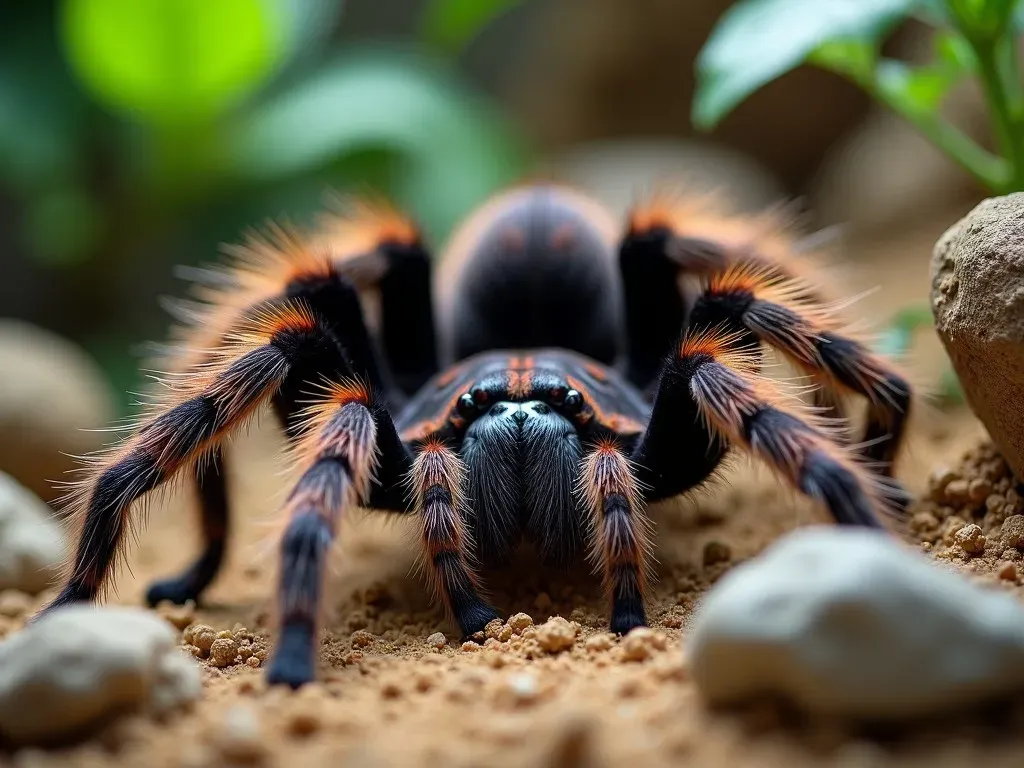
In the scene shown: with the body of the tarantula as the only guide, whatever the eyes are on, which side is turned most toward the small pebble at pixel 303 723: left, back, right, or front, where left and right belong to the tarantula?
front

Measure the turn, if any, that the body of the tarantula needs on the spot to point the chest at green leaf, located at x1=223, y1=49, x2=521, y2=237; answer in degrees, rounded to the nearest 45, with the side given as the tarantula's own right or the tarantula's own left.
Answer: approximately 180°

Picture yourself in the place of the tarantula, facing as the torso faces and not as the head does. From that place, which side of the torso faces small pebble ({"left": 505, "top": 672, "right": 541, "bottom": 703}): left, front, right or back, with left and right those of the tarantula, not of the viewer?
front

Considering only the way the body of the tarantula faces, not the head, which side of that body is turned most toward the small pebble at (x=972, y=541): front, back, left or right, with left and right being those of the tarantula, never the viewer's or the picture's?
left

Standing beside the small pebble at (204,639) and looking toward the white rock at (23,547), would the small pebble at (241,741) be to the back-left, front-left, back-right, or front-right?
back-left

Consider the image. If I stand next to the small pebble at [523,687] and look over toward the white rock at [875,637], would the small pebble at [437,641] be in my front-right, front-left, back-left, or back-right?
back-left

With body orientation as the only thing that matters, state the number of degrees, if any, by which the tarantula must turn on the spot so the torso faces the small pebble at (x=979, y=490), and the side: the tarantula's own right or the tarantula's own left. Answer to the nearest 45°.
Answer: approximately 90° to the tarantula's own left

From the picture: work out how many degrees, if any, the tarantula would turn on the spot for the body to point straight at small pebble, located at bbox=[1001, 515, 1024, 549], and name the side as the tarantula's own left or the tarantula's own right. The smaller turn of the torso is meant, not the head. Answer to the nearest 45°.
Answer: approximately 90° to the tarantula's own left

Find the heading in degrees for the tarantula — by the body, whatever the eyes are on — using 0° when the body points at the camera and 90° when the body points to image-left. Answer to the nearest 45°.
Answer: approximately 0°

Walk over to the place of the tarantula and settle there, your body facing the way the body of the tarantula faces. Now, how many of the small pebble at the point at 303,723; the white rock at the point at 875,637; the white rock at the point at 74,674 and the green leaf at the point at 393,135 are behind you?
1

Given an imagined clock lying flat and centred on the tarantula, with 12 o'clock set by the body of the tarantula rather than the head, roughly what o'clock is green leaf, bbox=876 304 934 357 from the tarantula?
The green leaf is roughly at 8 o'clock from the tarantula.
